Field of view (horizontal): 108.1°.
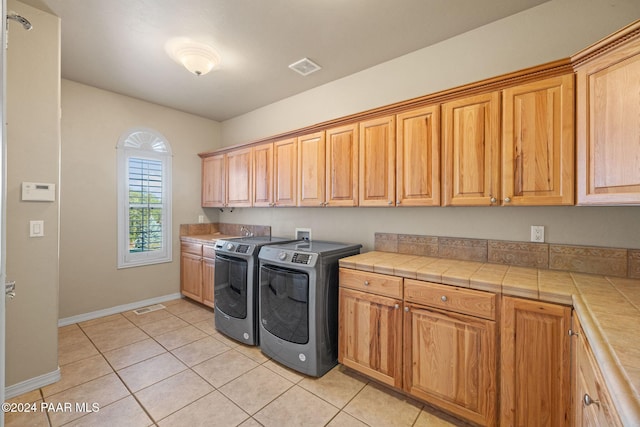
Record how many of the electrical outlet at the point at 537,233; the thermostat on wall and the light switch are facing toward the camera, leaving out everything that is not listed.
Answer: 3

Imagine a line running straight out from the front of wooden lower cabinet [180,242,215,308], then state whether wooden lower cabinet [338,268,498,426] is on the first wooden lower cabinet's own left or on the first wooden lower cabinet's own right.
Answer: on the first wooden lower cabinet's own left

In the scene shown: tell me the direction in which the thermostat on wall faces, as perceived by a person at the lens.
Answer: facing the viewer

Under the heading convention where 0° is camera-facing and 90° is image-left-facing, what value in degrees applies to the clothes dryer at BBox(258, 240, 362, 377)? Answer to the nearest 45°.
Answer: approximately 45°

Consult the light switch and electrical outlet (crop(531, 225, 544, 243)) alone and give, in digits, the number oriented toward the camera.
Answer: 2

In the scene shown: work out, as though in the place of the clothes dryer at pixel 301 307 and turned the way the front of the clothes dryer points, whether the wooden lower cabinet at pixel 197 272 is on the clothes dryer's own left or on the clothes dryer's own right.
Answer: on the clothes dryer's own right

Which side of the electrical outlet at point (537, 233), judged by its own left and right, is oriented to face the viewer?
front

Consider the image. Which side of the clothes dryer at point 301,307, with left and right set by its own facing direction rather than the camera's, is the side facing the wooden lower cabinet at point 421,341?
left

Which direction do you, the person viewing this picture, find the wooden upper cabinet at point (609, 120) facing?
facing the viewer and to the left of the viewer

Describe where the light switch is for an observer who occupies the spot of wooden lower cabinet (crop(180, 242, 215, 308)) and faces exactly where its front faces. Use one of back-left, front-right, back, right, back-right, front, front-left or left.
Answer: front
